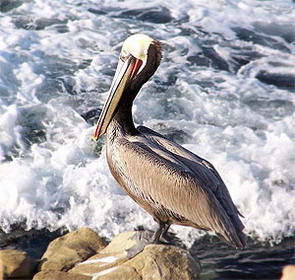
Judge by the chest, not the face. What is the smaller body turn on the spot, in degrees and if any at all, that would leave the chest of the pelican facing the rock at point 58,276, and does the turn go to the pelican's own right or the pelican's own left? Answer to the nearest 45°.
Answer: approximately 45° to the pelican's own left

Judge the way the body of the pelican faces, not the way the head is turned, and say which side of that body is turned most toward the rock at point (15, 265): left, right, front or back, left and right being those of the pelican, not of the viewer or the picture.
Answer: front

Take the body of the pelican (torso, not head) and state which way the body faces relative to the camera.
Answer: to the viewer's left

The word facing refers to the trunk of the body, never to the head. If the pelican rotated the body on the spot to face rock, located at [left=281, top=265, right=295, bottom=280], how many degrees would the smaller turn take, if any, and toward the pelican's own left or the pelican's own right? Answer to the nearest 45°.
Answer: approximately 90° to the pelican's own left
